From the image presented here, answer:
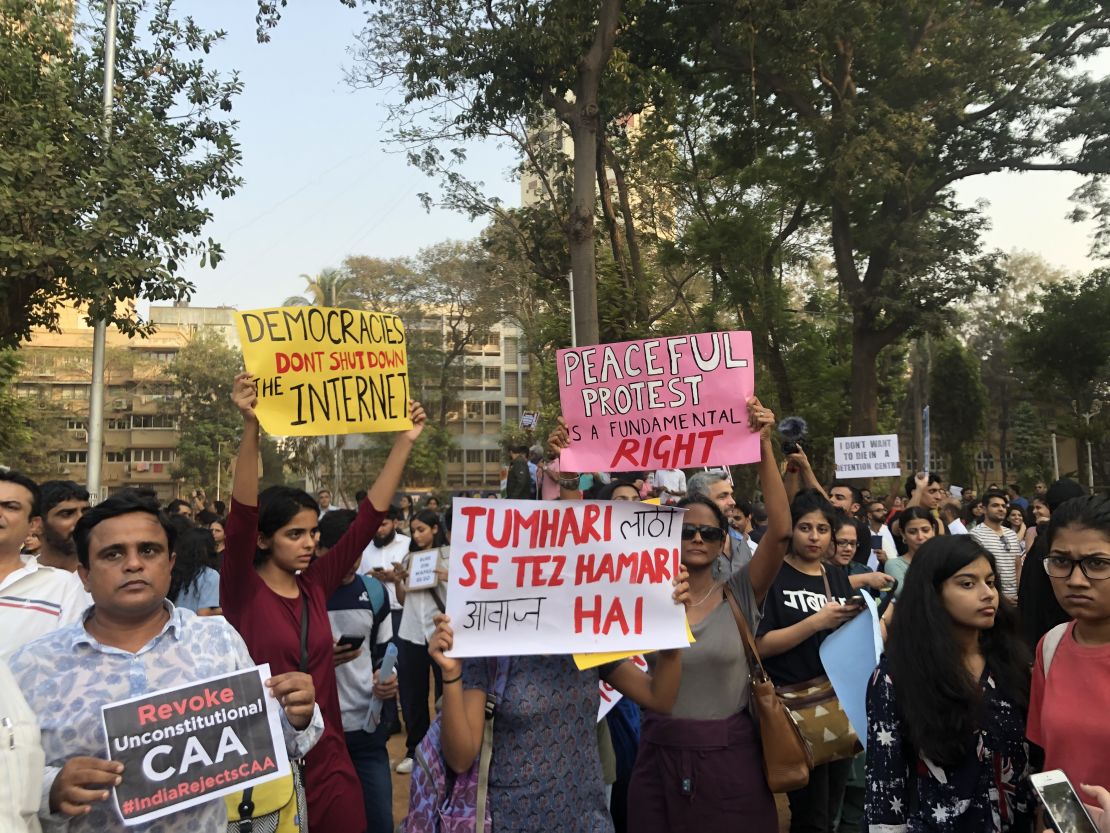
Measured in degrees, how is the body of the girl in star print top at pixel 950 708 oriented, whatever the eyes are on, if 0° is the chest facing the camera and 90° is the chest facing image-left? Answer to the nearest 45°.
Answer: approximately 315°

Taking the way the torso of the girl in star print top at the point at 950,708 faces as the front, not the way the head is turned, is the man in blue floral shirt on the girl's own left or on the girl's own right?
on the girl's own right

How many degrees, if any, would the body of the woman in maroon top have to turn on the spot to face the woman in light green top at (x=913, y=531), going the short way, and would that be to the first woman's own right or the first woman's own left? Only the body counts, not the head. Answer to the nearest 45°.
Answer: approximately 90° to the first woman's own left

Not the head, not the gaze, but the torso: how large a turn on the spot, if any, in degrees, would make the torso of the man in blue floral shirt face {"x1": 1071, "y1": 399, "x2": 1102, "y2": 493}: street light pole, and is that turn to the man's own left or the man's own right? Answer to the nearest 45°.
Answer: approximately 135° to the man's own left

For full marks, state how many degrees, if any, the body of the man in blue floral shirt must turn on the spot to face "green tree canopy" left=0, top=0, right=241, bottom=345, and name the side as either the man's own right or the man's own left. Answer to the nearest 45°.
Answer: approximately 180°

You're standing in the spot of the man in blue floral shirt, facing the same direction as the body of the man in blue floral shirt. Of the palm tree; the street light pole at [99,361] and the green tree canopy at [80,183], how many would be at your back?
3

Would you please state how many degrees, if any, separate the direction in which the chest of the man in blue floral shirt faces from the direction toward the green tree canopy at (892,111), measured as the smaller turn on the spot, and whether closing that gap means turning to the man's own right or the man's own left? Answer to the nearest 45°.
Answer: approximately 135° to the man's own left

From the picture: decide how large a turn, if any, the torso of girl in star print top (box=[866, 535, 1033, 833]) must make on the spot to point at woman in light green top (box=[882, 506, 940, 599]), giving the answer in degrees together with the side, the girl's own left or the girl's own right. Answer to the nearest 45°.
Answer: approximately 135° to the girl's own left
